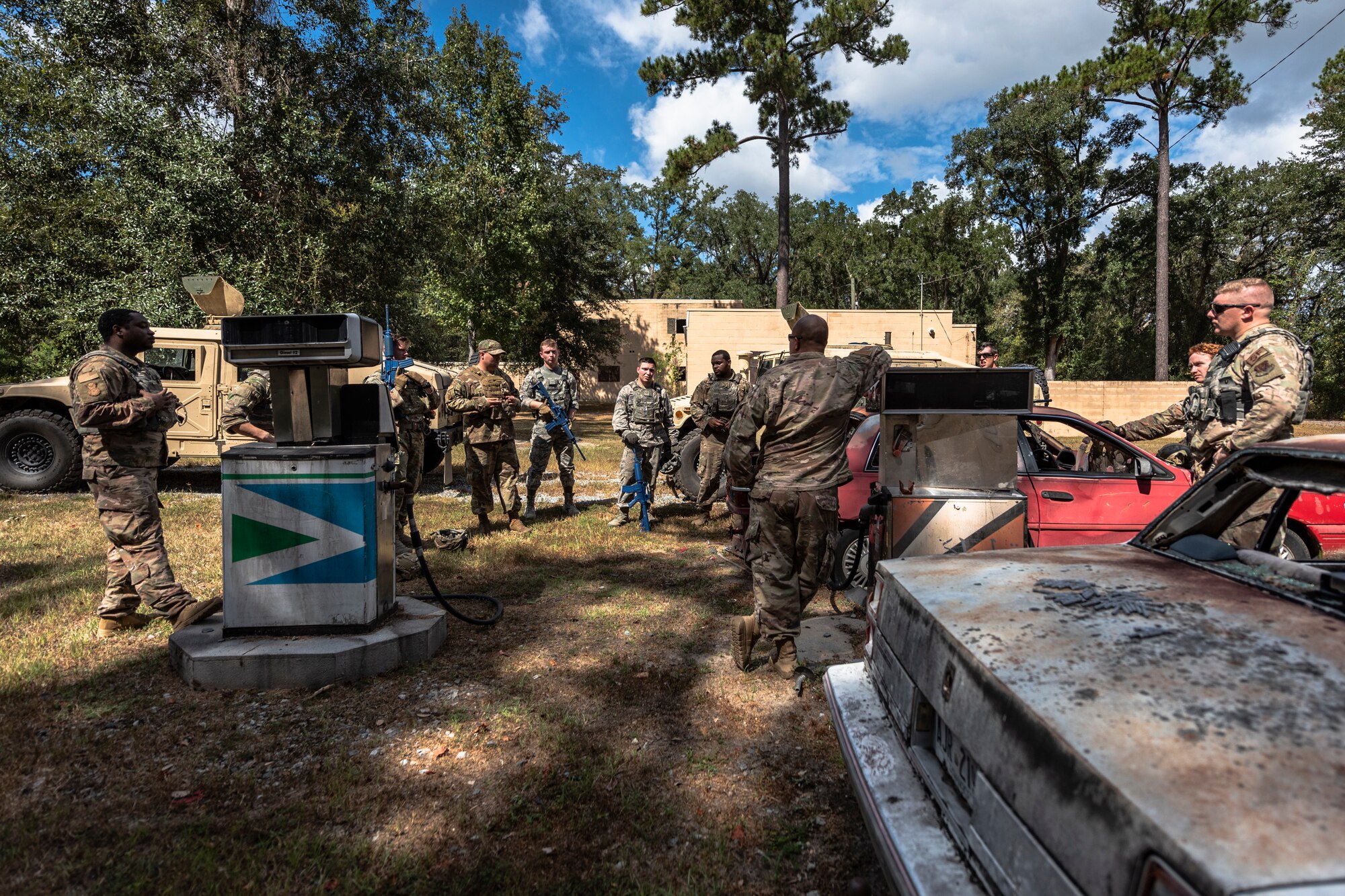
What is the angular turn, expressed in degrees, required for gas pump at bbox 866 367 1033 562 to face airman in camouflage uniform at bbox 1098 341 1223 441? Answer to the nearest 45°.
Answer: approximately 135° to its left

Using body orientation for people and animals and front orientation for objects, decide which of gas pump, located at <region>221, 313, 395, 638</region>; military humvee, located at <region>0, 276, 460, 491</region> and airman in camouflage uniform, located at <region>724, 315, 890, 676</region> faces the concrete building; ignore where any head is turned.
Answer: the airman in camouflage uniform

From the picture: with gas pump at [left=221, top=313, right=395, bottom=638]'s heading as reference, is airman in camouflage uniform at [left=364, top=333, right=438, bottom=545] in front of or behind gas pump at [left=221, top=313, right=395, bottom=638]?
behind

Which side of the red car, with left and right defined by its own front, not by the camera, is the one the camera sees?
right

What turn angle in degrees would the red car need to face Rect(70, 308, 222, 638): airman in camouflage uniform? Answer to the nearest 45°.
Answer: approximately 135° to its right

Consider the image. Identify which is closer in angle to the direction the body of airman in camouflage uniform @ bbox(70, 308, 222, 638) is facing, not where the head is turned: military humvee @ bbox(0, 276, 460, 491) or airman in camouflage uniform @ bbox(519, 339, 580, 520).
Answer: the airman in camouflage uniform

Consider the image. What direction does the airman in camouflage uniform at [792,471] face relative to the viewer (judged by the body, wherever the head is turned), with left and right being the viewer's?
facing away from the viewer

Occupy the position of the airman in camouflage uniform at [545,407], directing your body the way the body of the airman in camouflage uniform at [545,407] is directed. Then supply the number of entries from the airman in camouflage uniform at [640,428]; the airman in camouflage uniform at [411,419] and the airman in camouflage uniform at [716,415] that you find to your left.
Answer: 2

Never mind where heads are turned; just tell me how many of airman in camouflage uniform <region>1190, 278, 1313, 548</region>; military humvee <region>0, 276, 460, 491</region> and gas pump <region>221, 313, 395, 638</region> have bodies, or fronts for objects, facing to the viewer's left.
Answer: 2

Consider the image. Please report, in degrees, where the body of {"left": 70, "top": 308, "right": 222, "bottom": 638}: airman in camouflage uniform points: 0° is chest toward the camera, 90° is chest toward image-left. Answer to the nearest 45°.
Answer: approximately 270°

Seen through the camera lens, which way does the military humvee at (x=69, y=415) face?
facing to the left of the viewer
